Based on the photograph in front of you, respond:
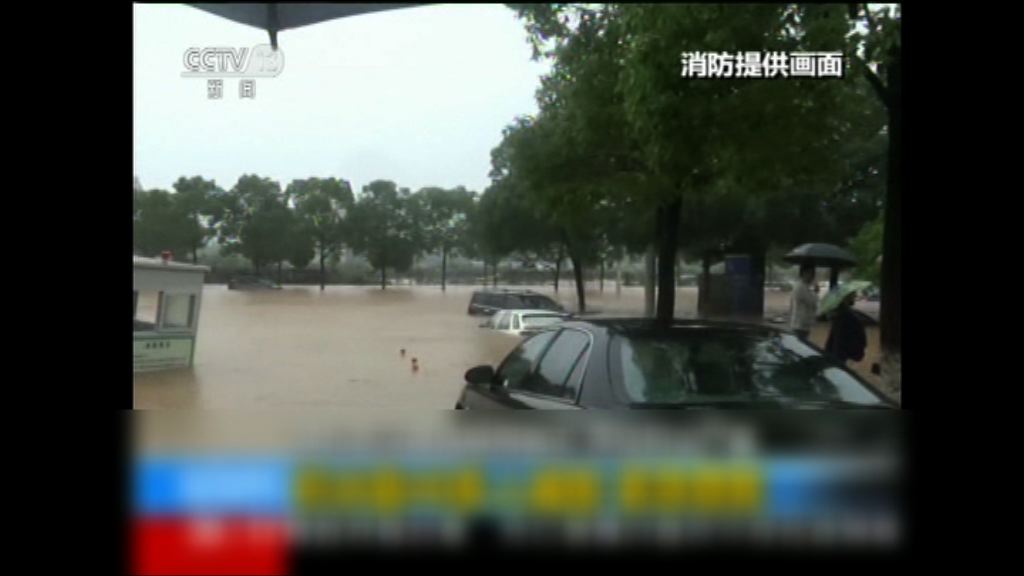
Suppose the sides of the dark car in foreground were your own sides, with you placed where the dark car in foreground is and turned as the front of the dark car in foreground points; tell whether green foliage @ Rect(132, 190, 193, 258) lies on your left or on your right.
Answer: on your left

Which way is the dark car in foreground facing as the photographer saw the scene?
facing away from the viewer and to the left of the viewer

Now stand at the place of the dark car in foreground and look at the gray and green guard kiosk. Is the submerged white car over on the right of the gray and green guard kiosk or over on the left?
right

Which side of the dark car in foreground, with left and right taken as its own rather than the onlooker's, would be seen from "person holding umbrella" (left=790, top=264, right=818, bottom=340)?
right

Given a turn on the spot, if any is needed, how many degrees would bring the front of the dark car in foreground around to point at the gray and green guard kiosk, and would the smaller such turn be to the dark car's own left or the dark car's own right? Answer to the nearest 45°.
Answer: approximately 45° to the dark car's own left

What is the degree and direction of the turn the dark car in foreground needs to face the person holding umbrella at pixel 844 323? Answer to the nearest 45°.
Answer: approximately 90° to its right
